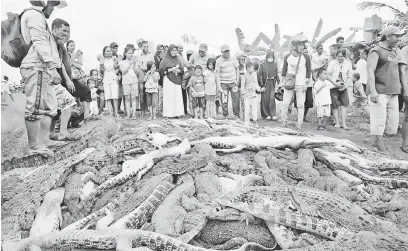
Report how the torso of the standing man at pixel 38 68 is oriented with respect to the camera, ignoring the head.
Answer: to the viewer's right

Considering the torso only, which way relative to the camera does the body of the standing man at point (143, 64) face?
toward the camera

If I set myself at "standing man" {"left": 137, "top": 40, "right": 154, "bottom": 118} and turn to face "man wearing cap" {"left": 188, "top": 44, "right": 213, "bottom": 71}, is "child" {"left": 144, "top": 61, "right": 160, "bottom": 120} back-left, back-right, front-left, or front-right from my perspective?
front-right

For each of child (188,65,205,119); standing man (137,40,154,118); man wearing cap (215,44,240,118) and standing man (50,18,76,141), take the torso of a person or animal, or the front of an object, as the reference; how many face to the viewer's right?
1

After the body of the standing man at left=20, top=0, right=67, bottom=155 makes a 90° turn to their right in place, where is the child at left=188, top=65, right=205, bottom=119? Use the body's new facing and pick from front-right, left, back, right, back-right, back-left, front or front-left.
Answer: back-left

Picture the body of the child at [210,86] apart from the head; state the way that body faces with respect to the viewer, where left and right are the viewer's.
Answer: facing the viewer

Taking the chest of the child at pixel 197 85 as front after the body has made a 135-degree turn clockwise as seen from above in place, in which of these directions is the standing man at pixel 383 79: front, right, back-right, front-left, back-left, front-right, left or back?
back

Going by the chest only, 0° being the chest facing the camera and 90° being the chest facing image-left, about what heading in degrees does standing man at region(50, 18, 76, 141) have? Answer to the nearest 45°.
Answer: approximately 270°

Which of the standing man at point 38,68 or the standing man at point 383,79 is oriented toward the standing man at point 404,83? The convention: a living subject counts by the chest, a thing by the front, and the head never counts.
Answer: the standing man at point 38,68

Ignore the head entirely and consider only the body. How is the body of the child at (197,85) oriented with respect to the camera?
toward the camera

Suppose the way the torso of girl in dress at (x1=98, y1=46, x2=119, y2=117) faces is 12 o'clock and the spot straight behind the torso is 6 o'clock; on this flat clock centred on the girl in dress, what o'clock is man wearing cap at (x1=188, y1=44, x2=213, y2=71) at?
The man wearing cap is roughly at 9 o'clock from the girl in dress.

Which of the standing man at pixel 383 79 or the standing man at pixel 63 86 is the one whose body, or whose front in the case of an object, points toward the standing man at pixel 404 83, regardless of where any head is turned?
the standing man at pixel 63 86

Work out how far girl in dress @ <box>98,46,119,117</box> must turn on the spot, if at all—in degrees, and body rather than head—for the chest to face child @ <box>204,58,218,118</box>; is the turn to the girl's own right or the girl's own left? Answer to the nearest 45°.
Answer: approximately 90° to the girl's own left
